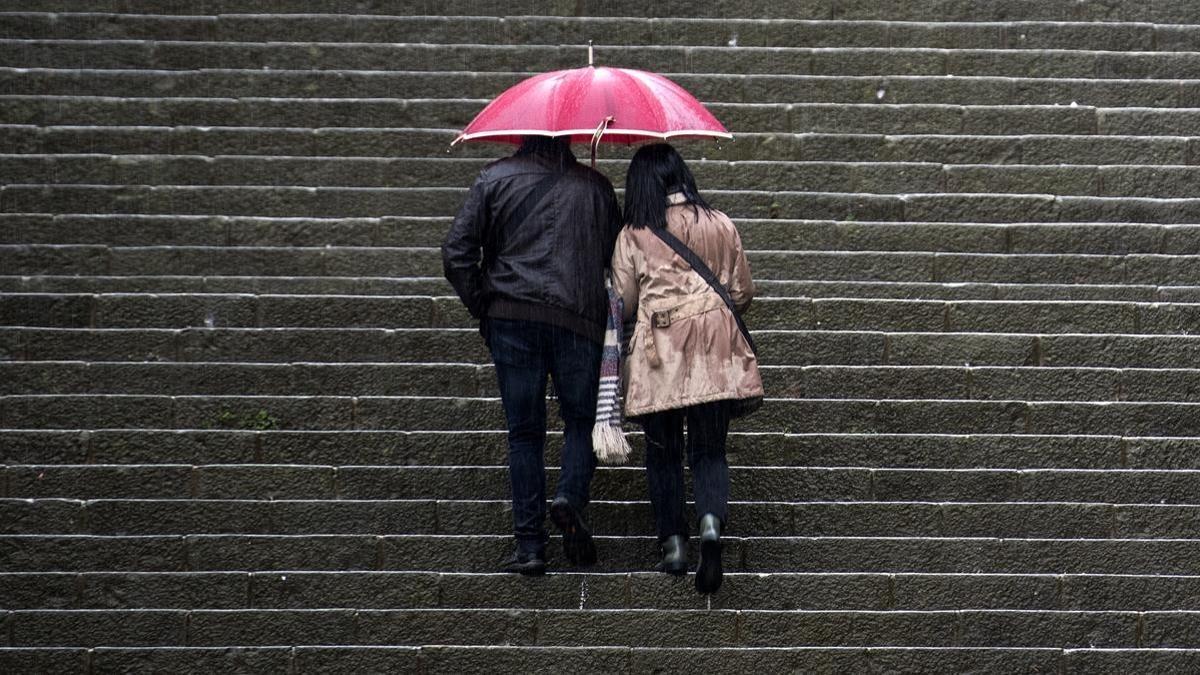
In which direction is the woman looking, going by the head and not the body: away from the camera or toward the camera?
away from the camera

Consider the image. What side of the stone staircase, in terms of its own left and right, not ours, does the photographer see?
front

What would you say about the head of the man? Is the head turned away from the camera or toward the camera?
away from the camera

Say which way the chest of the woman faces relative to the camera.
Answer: away from the camera

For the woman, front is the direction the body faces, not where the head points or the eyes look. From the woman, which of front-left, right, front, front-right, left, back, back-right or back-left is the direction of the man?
left
